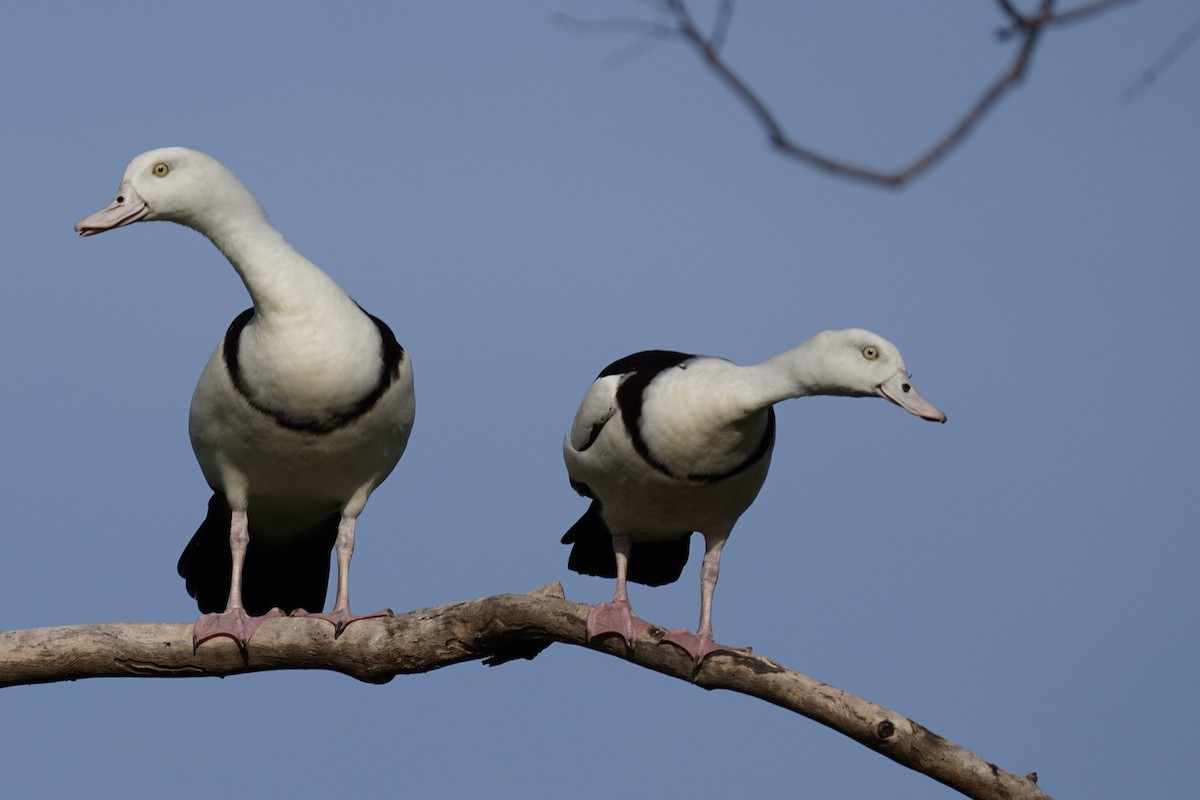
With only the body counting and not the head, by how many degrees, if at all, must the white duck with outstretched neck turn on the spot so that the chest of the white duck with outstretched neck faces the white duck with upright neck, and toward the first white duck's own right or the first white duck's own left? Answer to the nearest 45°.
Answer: approximately 135° to the first white duck's own right

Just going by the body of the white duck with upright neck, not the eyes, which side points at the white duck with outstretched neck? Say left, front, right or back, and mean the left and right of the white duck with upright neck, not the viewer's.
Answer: left

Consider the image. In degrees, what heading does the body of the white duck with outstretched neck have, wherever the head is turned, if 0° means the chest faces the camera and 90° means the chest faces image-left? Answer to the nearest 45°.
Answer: approximately 315°

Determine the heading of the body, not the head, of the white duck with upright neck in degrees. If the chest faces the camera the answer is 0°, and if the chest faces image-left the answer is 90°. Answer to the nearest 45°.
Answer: approximately 0°
